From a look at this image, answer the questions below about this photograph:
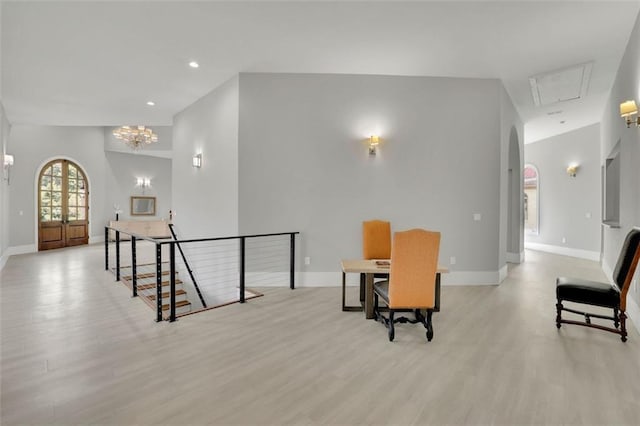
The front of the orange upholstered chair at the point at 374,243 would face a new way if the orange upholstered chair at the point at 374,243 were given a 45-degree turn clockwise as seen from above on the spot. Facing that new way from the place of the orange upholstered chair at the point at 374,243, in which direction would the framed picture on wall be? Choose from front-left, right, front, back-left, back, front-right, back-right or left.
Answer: right

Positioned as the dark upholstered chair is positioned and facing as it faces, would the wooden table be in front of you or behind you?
in front

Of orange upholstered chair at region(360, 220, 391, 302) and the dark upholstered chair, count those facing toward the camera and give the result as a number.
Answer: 1

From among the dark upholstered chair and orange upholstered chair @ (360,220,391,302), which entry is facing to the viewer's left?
the dark upholstered chair

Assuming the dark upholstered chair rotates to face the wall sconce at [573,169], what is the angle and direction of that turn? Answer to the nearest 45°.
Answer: approximately 90° to its right

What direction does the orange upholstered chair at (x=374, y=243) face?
toward the camera

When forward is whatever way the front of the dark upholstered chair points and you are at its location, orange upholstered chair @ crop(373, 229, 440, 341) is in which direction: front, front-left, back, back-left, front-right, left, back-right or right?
front-left

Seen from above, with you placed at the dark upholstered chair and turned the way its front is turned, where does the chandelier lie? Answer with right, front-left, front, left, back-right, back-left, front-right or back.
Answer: front

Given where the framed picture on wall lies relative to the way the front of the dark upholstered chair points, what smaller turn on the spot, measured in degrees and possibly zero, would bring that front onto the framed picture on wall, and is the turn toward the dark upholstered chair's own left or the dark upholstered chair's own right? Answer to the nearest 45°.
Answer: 0° — it already faces it

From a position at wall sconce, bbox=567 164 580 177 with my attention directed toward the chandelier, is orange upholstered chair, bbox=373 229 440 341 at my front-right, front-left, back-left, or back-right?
front-left

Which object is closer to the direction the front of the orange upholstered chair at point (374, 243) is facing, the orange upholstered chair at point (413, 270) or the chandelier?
the orange upholstered chair

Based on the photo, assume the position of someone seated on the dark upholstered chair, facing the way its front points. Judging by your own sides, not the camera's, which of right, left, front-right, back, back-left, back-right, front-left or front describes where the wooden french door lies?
front

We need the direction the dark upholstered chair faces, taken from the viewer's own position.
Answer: facing to the left of the viewer

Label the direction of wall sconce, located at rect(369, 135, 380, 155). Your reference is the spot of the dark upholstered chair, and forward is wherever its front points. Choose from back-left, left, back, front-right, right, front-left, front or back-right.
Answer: front

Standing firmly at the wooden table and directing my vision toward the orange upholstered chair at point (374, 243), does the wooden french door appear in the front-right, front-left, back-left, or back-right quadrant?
front-left
